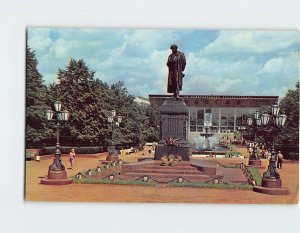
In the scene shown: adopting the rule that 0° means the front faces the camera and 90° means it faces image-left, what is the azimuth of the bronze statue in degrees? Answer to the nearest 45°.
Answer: approximately 45°

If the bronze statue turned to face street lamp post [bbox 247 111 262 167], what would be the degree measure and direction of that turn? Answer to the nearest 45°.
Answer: approximately 135° to its left

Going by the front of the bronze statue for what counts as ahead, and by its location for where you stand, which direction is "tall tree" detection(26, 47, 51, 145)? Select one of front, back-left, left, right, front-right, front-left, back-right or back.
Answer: front-right
